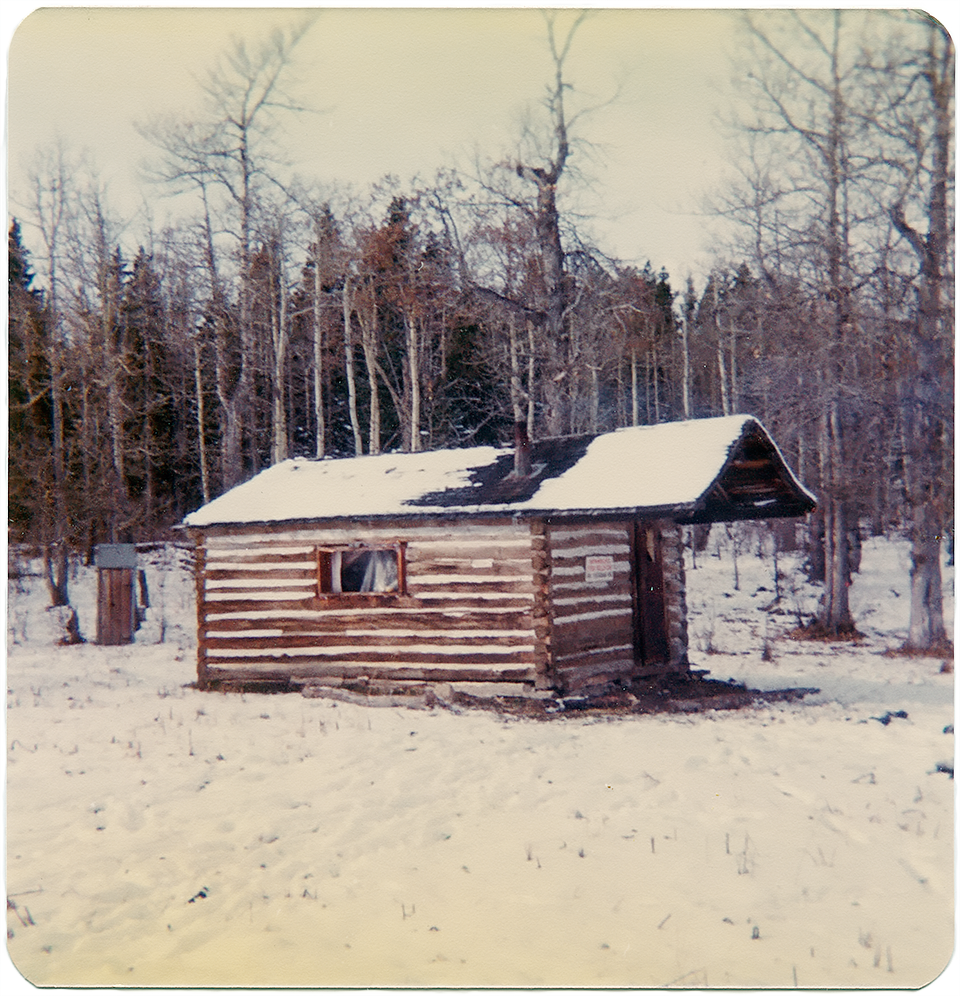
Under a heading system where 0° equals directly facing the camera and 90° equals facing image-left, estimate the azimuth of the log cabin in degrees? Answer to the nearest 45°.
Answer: approximately 315°

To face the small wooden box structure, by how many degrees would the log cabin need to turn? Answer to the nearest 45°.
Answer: approximately 180°

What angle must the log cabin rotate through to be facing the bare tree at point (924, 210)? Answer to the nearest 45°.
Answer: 0° — it already faces it

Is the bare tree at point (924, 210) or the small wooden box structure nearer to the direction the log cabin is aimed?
the bare tree
